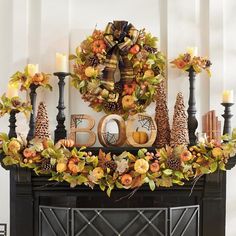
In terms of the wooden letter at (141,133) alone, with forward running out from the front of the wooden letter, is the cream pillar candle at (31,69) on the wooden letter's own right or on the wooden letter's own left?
on the wooden letter's own right

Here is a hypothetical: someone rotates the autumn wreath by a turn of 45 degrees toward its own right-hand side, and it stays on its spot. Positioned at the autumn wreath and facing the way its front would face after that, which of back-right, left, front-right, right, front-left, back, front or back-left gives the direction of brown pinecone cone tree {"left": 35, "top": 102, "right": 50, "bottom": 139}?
front-right

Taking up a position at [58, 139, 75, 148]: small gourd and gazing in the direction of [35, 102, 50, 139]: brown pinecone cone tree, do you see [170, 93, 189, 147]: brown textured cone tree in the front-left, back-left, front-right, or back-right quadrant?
back-right

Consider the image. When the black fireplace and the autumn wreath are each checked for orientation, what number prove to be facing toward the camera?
2

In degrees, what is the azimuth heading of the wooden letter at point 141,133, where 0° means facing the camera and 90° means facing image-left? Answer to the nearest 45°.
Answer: approximately 0°

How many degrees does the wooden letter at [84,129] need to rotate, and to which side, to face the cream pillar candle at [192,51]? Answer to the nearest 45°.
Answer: approximately 90° to its left
